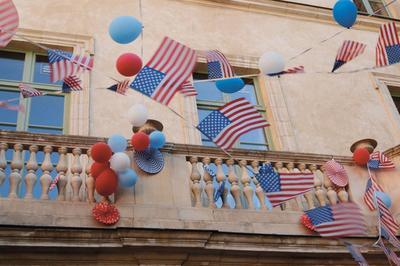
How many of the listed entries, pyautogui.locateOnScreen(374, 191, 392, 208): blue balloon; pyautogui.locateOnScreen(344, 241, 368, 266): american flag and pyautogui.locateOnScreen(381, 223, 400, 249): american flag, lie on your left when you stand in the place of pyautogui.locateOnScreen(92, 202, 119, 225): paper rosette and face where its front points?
3

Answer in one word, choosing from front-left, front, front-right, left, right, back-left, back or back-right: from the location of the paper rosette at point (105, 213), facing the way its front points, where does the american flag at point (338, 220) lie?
left

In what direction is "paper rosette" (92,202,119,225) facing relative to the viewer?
toward the camera

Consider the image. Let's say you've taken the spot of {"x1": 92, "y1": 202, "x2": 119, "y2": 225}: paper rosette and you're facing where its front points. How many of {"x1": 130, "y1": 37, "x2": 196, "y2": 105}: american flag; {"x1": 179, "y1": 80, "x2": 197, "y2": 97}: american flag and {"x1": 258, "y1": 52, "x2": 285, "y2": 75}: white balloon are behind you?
0

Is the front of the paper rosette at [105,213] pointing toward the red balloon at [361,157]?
no

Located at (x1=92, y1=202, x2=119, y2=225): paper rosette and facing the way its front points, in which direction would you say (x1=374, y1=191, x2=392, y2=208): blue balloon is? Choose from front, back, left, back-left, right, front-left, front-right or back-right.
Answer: left

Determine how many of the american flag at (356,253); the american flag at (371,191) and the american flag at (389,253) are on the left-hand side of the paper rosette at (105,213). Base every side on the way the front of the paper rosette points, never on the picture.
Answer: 3

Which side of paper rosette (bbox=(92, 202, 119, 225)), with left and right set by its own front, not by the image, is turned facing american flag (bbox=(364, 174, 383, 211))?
left

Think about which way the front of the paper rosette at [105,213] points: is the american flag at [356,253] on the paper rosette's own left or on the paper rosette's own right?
on the paper rosette's own left

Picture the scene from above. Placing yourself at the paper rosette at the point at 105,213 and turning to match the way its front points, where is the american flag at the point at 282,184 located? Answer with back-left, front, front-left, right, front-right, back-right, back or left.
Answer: left

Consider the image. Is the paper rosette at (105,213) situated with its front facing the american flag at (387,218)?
no

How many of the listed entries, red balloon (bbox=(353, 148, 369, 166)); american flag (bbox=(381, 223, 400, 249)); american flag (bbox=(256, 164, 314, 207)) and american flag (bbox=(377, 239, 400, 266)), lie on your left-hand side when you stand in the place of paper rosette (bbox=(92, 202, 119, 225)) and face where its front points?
4
